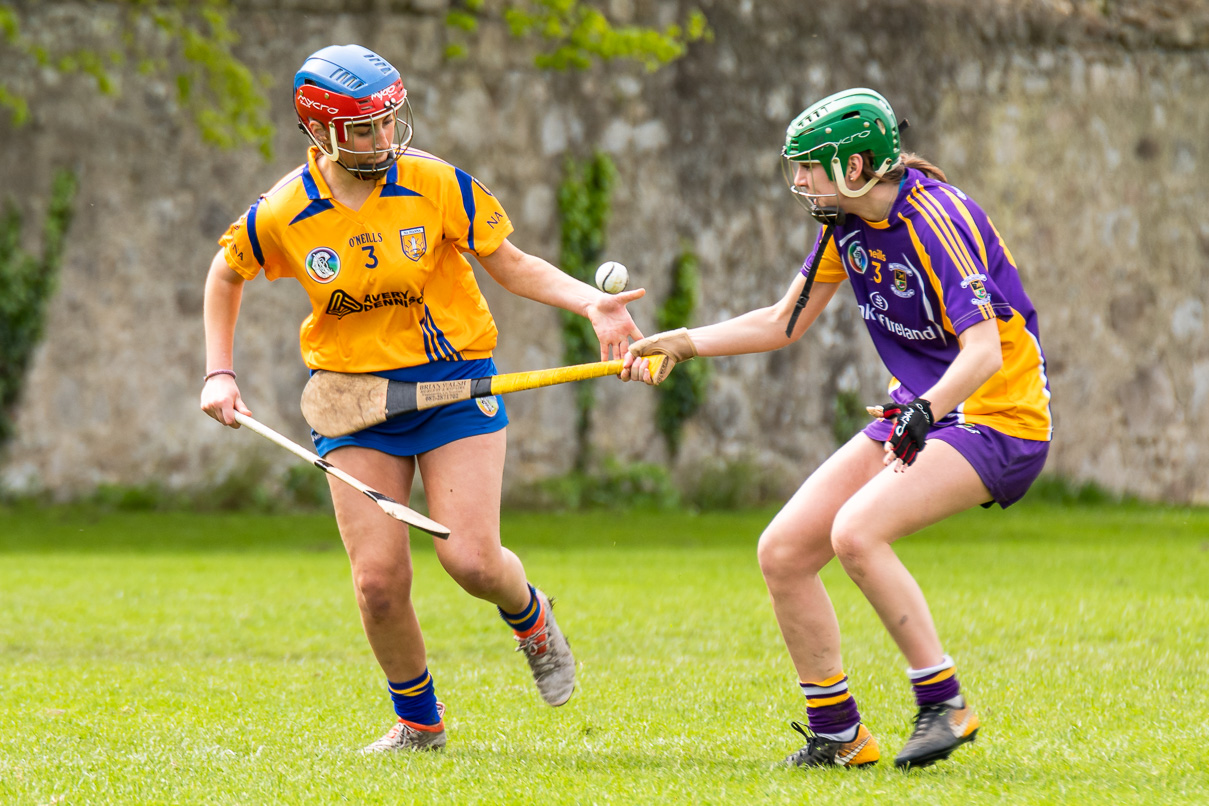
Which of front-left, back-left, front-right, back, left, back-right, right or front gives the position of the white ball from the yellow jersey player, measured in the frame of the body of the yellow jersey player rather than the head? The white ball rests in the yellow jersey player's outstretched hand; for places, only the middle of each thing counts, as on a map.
left

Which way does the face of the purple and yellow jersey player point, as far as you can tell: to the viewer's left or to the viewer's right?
to the viewer's left

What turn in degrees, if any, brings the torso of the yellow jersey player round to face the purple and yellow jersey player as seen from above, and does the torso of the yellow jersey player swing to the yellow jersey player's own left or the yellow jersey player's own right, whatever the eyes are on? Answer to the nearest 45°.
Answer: approximately 45° to the yellow jersey player's own left

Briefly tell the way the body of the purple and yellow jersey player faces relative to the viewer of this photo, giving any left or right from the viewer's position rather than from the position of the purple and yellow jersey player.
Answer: facing the viewer and to the left of the viewer

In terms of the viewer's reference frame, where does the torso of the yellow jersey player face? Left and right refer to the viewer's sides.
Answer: facing the viewer

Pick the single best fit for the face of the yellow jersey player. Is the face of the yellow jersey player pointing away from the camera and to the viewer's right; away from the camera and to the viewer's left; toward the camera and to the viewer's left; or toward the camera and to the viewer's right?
toward the camera and to the viewer's right

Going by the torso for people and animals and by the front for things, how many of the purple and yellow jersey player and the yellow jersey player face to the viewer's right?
0

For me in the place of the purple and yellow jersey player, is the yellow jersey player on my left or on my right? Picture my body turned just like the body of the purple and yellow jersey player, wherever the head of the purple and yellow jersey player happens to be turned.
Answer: on my right
